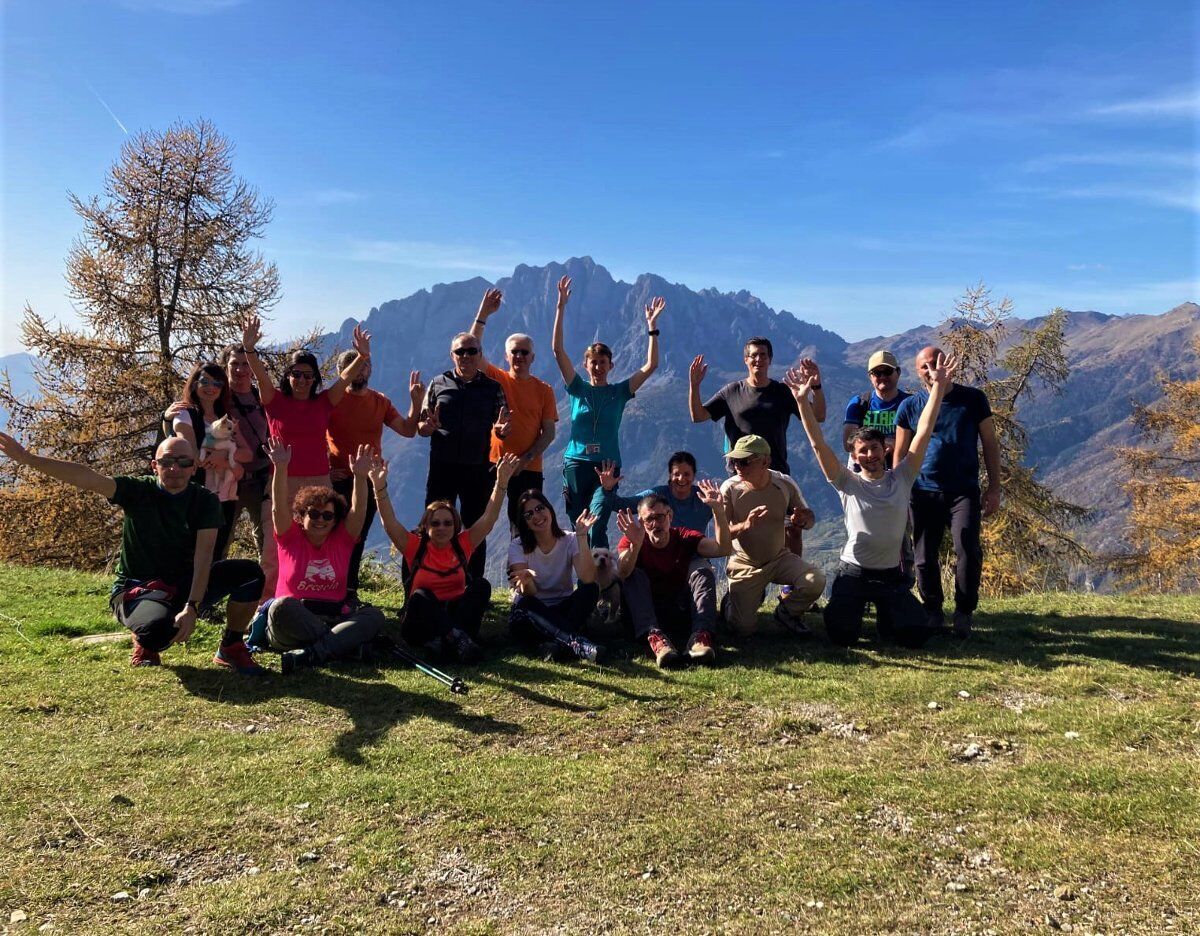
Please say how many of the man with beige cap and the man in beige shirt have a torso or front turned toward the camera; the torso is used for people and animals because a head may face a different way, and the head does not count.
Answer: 2

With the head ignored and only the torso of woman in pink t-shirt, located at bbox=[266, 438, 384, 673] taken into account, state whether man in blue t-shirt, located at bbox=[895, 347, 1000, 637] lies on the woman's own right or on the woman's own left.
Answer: on the woman's own left

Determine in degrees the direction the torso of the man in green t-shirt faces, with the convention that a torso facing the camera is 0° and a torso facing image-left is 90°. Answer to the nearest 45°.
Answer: approximately 0°

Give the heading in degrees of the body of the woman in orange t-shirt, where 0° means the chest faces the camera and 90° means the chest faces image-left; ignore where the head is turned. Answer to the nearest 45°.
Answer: approximately 0°
